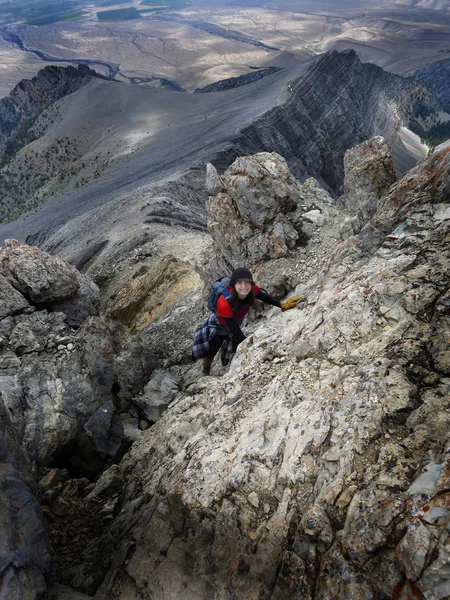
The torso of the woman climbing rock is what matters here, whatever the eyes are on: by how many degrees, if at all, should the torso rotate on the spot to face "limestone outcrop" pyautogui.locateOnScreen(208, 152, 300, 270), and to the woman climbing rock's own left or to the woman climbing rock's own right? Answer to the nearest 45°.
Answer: approximately 135° to the woman climbing rock's own left

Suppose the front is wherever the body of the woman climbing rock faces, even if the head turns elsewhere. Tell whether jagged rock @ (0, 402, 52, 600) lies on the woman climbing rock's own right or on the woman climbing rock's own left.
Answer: on the woman climbing rock's own right

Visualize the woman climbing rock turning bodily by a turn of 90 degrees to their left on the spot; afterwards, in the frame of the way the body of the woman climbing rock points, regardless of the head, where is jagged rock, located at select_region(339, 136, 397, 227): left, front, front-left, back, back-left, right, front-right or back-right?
front

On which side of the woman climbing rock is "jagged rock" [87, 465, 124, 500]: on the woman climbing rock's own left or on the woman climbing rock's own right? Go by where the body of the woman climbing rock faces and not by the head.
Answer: on the woman climbing rock's own right

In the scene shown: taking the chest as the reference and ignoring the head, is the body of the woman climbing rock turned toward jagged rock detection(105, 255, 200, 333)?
no

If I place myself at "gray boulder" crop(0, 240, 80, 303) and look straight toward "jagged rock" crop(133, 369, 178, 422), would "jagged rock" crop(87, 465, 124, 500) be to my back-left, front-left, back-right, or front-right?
front-right

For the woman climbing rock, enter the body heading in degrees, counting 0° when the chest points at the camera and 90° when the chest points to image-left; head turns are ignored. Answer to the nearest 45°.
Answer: approximately 315°

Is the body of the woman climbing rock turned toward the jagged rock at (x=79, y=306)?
no

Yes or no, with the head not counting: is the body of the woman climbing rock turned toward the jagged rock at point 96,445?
no

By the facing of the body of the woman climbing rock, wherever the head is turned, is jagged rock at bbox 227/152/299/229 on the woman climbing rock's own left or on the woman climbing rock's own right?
on the woman climbing rock's own left
